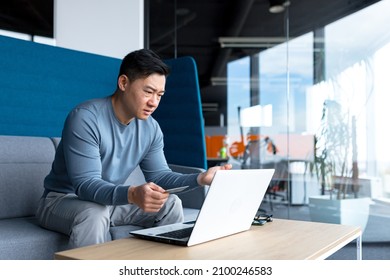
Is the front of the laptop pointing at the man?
yes

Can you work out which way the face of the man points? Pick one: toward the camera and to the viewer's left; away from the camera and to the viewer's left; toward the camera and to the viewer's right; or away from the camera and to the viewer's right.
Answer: toward the camera and to the viewer's right

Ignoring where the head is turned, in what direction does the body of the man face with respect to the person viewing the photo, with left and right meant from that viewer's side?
facing the viewer and to the right of the viewer

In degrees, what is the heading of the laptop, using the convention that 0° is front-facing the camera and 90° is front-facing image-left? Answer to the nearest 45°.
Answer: approximately 135°

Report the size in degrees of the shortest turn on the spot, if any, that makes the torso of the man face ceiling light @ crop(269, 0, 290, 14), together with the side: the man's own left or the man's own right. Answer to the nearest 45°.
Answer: approximately 90° to the man's own left

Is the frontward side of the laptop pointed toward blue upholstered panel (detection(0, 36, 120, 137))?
yes

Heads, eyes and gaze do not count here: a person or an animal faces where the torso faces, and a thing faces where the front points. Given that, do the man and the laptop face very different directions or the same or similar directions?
very different directions

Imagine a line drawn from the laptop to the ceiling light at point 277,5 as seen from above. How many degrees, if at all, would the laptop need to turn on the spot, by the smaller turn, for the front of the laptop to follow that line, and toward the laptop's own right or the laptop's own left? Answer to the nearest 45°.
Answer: approximately 45° to the laptop's own right

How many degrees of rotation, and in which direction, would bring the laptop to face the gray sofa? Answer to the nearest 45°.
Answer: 0° — it already faces it

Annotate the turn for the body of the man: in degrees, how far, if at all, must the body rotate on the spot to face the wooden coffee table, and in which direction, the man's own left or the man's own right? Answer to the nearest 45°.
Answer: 0° — they already face it

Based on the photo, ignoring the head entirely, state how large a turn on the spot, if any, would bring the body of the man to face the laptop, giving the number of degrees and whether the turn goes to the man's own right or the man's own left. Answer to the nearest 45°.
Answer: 0° — they already face it

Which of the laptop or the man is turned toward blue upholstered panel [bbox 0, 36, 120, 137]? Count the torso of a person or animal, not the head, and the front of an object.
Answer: the laptop

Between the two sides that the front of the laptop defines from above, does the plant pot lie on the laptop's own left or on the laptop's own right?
on the laptop's own right
